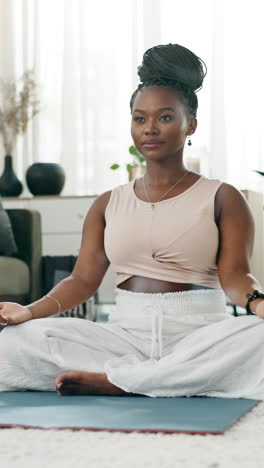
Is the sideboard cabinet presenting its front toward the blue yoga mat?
yes

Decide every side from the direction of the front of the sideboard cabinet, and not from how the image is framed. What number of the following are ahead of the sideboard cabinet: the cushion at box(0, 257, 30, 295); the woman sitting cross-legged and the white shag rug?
3

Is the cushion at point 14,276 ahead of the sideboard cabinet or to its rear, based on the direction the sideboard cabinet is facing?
ahead

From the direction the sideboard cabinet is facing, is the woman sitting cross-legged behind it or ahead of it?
ahead

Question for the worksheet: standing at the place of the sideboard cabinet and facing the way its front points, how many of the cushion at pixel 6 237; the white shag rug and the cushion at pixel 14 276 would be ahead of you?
3

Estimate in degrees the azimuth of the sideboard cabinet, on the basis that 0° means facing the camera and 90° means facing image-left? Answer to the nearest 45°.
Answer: approximately 0°
